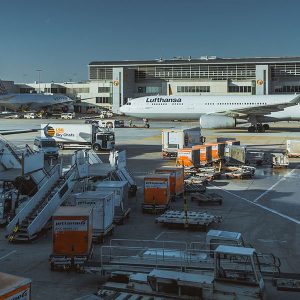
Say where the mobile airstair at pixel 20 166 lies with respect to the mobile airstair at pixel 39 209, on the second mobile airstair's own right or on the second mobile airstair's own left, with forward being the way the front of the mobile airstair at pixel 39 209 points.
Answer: on the second mobile airstair's own left

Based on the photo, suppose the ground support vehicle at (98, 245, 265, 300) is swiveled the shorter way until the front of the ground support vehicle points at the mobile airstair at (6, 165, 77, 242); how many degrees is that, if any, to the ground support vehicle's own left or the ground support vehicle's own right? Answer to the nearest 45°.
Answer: approximately 135° to the ground support vehicle's own left

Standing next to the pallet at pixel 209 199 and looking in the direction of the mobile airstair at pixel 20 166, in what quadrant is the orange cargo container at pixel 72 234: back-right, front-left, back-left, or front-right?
front-left

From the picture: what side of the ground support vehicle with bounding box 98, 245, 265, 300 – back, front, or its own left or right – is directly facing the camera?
right

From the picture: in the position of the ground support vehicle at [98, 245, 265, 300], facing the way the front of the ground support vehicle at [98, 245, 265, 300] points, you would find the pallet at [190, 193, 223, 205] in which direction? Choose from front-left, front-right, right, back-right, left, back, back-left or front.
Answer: left

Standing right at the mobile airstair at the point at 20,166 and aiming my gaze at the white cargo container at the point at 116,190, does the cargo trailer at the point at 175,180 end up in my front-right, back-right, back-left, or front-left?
front-left

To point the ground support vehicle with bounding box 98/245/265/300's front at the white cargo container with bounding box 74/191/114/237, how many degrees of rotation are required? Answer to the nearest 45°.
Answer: approximately 135° to its left

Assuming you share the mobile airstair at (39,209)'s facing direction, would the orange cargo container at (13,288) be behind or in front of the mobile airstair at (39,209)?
behind

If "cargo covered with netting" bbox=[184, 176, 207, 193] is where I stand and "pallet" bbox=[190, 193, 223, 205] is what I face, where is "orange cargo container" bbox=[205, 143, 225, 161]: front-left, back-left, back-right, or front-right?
back-left

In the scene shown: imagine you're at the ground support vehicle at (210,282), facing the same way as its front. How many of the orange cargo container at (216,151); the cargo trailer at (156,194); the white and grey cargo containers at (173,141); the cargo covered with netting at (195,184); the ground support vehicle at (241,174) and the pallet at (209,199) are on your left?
6
